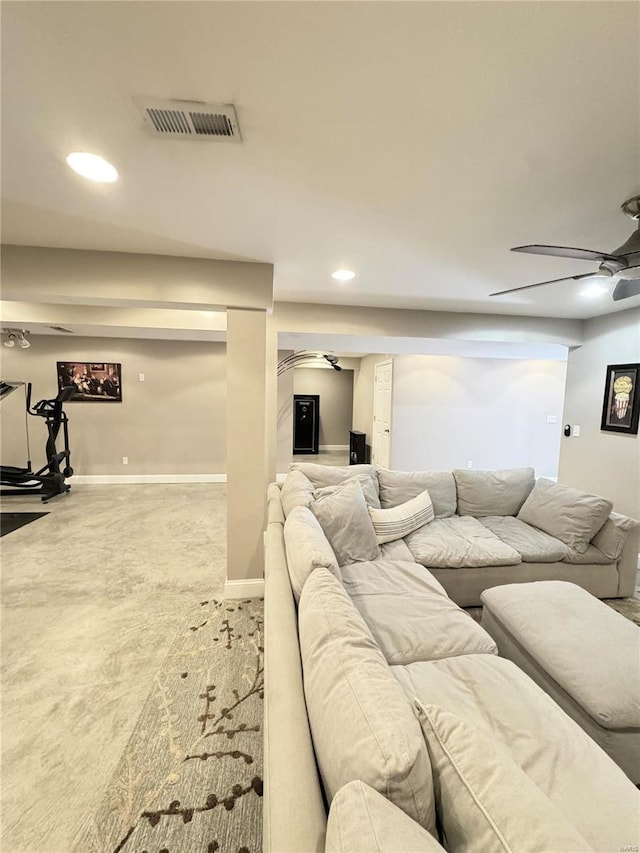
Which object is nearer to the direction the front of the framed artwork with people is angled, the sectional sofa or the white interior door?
the sectional sofa

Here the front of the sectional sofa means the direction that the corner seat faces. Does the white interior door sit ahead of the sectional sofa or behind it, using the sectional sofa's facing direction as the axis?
behind

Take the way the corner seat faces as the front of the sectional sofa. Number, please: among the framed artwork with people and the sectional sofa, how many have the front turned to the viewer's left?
0

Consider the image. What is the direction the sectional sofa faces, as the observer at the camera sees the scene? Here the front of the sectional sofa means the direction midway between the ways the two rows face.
facing the viewer and to the right of the viewer

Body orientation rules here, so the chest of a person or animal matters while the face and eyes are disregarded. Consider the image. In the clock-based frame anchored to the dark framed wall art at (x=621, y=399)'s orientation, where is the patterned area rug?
The patterned area rug is roughly at 11 o'clock from the dark framed wall art.

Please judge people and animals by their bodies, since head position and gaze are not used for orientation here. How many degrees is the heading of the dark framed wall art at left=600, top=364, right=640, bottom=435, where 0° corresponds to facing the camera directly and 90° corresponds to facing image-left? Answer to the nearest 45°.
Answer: approximately 45°

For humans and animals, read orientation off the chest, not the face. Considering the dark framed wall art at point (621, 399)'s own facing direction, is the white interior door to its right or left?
on its right

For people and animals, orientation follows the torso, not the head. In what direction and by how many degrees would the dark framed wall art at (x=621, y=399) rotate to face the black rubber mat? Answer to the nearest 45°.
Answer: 0° — it already faces it

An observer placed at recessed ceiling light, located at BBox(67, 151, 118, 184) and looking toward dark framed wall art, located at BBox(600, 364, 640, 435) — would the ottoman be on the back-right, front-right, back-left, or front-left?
front-right

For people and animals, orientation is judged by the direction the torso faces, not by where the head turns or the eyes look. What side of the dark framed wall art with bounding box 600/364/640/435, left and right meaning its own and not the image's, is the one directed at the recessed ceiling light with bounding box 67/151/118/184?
front

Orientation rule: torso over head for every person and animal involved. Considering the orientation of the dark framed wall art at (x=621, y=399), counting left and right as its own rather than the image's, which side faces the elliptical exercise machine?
front

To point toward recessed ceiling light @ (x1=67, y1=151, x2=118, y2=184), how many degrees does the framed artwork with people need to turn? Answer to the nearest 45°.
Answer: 0° — it already faces it

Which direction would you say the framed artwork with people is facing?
toward the camera
